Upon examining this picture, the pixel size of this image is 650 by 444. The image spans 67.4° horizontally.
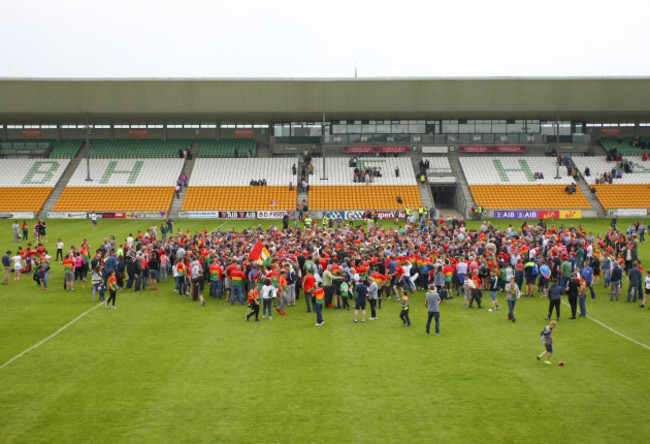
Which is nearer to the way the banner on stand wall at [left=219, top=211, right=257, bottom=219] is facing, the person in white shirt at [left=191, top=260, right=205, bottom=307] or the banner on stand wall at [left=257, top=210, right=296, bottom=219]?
the person in white shirt

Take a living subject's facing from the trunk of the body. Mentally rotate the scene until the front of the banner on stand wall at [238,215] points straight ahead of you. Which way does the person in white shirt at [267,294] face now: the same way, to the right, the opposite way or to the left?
the opposite way

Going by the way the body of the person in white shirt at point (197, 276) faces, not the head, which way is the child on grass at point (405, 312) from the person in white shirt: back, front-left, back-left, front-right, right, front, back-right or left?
back-right

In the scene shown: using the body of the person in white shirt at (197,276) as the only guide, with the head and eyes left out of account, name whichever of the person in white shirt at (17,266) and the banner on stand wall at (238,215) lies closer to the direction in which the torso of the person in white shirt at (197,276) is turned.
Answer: the banner on stand wall

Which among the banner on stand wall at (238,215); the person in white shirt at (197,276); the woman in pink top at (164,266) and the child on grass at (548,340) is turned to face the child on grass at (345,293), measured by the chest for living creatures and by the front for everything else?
the banner on stand wall

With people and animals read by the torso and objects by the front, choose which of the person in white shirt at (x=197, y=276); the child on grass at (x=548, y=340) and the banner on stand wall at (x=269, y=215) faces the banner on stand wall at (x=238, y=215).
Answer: the person in white shirt

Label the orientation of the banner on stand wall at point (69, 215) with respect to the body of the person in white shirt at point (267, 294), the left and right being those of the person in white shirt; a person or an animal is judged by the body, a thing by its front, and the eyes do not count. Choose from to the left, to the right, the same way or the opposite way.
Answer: the opposite way
